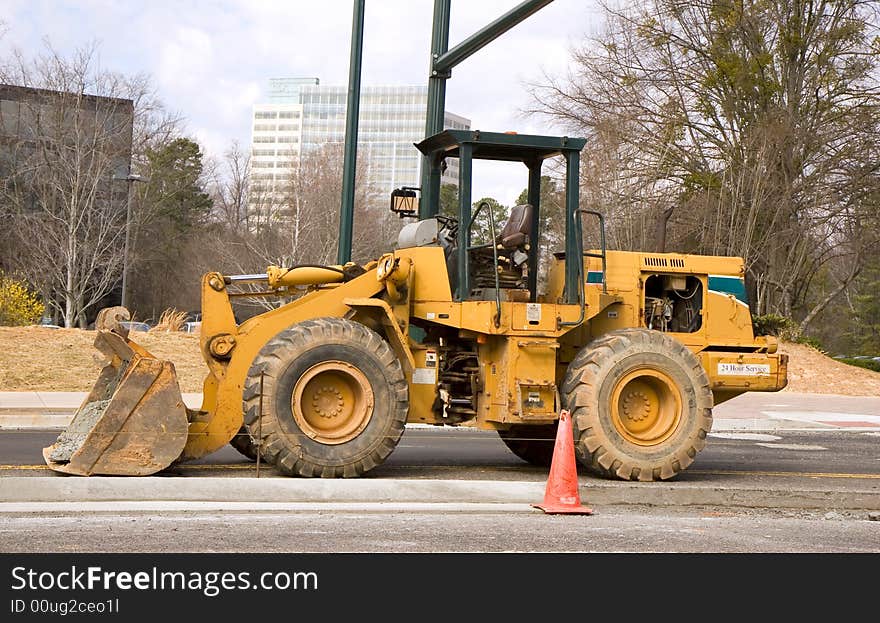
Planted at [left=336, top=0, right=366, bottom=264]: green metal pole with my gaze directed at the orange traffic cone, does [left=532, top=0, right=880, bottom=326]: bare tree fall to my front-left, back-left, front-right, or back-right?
back-left

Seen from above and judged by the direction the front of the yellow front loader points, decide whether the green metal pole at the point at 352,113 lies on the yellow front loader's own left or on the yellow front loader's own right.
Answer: on the yellow front loader's own right

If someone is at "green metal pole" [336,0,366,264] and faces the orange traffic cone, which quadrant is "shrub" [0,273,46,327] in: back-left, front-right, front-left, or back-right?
back-right

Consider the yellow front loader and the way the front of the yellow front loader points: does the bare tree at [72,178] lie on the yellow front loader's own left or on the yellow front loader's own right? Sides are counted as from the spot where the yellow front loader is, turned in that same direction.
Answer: on the yellow front loader's own right

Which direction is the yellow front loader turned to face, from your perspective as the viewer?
facing to the left of the viewer

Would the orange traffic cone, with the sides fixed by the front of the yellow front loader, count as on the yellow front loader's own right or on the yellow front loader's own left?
on the yellow front loader's own left

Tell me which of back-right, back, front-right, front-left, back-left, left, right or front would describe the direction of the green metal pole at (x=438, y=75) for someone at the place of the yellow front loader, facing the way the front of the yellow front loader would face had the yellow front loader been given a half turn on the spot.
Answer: left

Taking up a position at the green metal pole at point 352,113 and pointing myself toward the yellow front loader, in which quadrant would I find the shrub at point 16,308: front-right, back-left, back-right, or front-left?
back-right

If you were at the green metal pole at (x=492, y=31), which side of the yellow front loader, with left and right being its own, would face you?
right

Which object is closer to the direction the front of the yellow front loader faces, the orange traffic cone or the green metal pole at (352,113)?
the green metal pole

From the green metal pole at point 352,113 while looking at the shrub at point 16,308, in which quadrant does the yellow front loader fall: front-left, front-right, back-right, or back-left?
back-left

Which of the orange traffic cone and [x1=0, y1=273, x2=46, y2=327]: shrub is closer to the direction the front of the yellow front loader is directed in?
the shrub

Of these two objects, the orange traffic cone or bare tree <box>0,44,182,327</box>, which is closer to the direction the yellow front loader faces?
the bare tree

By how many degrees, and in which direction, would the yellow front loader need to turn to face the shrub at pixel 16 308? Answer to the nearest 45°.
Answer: approximately 45° to its right
